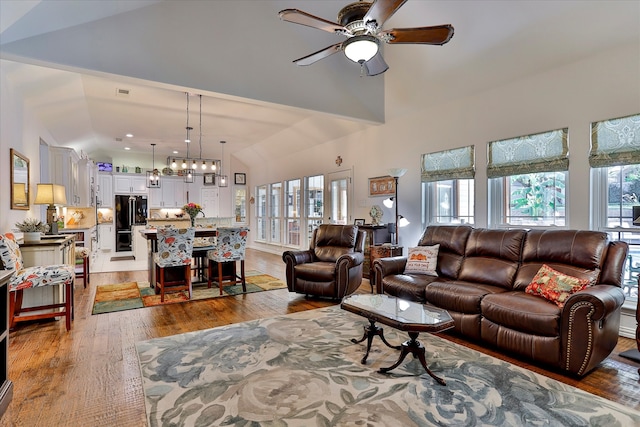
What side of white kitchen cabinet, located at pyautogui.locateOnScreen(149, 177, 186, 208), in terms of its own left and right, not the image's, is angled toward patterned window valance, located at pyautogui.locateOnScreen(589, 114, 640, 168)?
front

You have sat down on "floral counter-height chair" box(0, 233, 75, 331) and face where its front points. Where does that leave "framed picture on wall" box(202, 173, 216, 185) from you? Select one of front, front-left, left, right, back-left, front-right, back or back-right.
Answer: front-left

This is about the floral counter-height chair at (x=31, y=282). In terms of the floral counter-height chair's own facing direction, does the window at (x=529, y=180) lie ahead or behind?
ahead

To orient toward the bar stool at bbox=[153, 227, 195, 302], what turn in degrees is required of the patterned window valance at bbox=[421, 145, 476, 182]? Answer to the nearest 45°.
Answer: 0° — it already faces it

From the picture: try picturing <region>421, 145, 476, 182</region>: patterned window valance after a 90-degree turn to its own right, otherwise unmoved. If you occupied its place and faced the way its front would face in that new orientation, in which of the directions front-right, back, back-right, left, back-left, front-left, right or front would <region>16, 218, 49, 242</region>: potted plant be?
left

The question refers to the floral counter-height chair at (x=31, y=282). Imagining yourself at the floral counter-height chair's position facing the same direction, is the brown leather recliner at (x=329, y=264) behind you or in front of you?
in front

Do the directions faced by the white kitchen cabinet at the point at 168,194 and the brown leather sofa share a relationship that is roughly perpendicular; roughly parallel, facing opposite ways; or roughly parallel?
roughly perpendicular

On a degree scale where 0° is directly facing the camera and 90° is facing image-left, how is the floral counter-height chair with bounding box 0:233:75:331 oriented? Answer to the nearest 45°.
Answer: approximately 270°

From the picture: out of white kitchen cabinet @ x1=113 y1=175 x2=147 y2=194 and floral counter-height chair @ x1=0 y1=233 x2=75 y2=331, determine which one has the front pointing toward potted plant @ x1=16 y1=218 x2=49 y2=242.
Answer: the white kitchen cabinet

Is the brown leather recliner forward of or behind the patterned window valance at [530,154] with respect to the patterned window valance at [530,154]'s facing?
forward

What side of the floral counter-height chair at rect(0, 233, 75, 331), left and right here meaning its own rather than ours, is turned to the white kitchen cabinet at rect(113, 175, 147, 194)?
left

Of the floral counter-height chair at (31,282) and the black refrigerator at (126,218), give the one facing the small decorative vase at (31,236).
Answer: the black refrigerator

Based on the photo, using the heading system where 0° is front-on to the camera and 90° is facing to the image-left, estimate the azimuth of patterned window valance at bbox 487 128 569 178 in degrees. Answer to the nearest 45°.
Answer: approximately 45°
